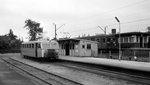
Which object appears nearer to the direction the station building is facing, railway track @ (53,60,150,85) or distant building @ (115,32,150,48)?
the railway track

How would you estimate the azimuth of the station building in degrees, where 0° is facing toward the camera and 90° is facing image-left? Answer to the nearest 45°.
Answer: approximately 45°

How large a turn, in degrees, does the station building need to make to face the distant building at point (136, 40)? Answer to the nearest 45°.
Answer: approximately 135° to its left

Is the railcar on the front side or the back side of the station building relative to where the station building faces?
on the front side

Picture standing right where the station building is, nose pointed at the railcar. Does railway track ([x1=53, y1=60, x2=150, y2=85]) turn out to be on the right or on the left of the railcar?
left

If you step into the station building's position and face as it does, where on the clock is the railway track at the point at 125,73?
The railway track is roughly at 10 o'clock from the station building.

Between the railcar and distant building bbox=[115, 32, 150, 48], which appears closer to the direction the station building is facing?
the railcar

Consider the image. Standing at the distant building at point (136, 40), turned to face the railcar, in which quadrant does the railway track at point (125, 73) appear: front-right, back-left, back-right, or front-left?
front-left
